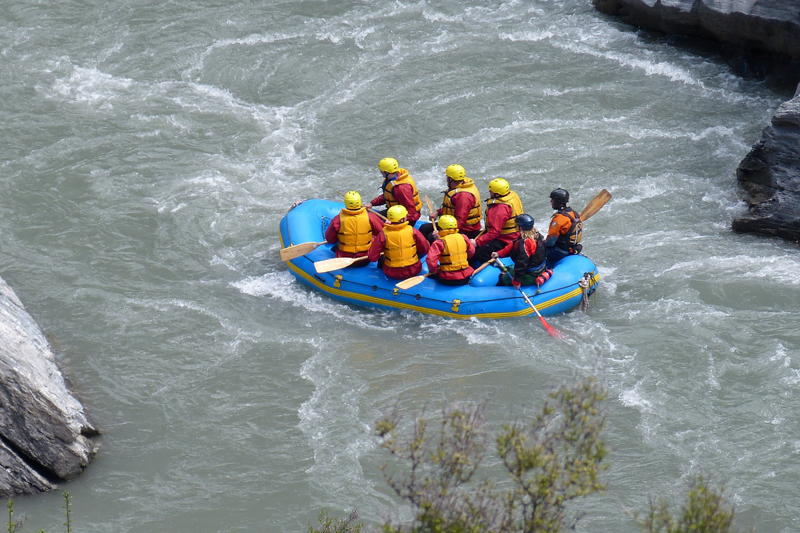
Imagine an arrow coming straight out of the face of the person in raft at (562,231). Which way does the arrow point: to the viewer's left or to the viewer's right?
to the viewer's left

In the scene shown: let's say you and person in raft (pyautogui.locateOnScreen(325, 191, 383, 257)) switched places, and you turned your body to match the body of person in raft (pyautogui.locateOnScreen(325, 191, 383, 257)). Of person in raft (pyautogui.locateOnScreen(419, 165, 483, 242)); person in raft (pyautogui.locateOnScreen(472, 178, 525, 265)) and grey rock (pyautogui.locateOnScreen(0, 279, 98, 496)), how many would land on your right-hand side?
2

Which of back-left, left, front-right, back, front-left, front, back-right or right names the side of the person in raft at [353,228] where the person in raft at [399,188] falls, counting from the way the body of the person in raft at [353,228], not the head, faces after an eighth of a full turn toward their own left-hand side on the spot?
right

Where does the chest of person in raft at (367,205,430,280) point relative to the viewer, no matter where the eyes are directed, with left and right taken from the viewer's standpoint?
facing away from the viewer

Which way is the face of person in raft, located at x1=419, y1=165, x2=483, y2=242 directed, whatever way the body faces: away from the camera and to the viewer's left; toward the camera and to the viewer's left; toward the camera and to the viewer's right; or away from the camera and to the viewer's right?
away from the camera and to the viewer's left

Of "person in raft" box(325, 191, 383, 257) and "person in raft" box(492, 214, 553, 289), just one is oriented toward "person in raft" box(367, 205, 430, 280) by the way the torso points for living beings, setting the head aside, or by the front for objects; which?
"person in raft" box(492, 214, 553, 289)

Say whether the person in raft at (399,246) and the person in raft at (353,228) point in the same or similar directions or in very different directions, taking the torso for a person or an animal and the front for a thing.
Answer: same or similar directions

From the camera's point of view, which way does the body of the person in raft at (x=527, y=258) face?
to the viewer's left

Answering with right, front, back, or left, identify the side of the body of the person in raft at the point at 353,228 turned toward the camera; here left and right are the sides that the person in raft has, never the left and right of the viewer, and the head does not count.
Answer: back
